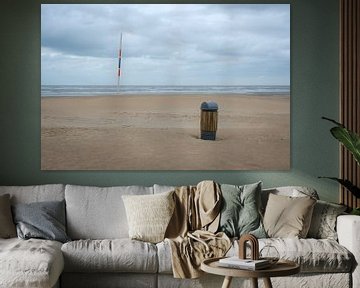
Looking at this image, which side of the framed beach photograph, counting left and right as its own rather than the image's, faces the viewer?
front

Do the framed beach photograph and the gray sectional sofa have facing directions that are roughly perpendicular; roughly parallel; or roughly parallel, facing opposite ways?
roughly parallel

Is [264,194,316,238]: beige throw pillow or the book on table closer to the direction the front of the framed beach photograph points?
the book on table

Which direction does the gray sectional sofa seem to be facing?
toward the camera

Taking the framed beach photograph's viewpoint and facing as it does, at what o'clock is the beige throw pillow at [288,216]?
The beige throw pillow is roughly at 10 o'clock from the framed beach photograph.

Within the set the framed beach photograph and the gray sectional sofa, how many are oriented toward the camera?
2
